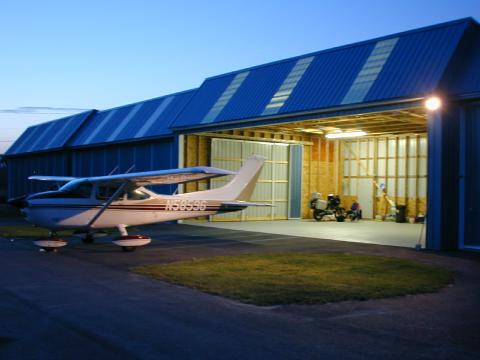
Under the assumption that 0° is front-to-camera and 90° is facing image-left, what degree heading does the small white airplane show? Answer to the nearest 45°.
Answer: approximately 45°

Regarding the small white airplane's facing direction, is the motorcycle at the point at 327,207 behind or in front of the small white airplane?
behind

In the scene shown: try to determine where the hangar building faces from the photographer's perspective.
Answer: facing the viewer and to the left of the viewer
